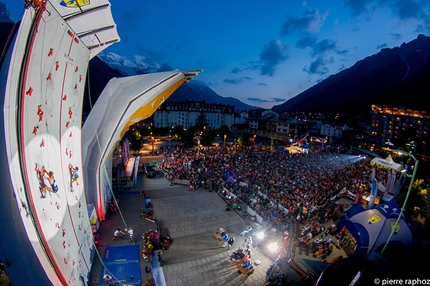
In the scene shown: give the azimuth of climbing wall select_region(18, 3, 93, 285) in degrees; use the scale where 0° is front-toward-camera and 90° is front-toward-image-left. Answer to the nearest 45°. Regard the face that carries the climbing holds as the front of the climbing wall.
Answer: approximately 315°

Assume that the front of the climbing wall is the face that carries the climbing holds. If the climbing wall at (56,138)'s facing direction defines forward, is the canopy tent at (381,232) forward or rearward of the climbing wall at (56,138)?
forward

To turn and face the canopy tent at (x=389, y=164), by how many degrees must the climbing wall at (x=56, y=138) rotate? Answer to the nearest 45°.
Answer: approximately 45° to its left

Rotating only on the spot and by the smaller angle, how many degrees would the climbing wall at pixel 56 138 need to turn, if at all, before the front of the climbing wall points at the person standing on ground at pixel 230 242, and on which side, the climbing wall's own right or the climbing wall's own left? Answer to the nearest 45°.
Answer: approximately 45° to the climbing wall's own left

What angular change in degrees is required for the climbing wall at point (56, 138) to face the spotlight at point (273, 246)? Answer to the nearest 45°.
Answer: approximately 45° to its left

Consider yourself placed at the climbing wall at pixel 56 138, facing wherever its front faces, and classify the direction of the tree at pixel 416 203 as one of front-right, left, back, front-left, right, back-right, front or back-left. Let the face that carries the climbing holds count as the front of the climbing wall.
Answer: front-left

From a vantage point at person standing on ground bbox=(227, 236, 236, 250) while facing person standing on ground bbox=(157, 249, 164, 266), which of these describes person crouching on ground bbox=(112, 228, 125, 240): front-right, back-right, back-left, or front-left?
front-right

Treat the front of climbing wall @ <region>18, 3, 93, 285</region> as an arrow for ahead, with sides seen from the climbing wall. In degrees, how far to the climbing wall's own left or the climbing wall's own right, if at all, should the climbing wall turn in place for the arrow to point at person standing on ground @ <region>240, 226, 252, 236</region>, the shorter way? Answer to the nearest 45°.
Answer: approximately 45° to the climbing wall's own left
